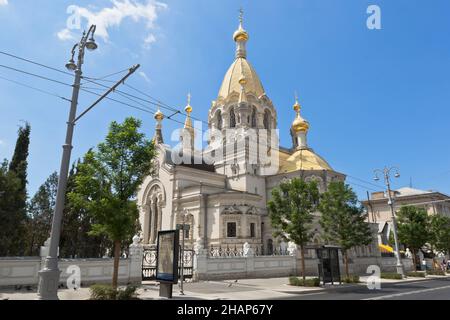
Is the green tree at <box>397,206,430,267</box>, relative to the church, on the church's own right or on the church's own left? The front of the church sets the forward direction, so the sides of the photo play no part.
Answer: on the church's own left

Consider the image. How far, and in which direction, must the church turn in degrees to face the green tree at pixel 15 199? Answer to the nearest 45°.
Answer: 0° — it already faces it

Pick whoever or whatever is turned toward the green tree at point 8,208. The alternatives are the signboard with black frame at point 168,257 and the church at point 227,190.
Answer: the church

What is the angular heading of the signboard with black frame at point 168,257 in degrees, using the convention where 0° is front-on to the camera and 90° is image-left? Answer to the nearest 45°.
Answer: approximately 45°

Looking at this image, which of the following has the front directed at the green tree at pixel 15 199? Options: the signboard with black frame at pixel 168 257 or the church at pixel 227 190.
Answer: the church

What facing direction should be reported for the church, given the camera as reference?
facing the viewer and to the left of the viewer

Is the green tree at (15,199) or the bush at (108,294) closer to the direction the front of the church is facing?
the green tree

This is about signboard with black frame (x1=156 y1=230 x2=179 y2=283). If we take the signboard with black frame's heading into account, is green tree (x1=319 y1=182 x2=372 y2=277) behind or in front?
behind

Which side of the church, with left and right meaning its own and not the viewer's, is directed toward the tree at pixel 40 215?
front

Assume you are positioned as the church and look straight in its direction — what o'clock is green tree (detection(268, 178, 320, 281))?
The green tree is roughly at 10 o'clock from the church.

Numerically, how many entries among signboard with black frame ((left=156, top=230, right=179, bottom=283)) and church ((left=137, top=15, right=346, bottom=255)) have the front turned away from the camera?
0

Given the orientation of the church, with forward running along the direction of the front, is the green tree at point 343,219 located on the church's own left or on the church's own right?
on the church's own left

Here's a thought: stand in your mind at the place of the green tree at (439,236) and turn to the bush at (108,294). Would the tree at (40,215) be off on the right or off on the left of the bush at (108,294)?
right
